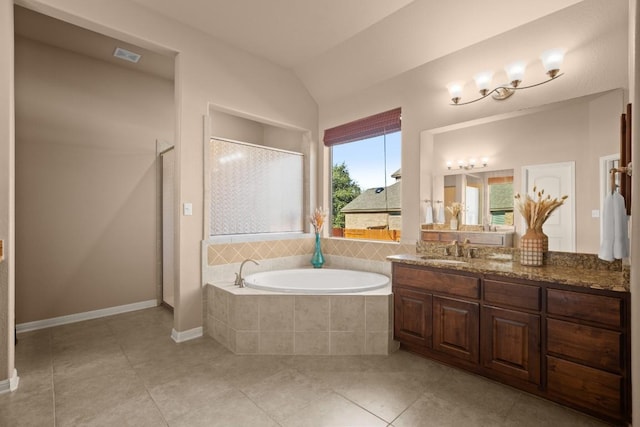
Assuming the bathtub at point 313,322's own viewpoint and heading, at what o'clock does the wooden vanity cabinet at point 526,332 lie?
The wooden vanity cabinet is roughly at 10 o'clock from the bathtub.

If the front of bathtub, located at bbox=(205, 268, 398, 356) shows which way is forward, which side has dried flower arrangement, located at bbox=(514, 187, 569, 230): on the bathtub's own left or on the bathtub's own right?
on the bathtub's own left

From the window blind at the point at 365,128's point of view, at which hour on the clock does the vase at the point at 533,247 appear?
The vase is roughly at 9 o'clock from the window blind.

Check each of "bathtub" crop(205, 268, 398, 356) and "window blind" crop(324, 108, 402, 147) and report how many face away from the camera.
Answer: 0

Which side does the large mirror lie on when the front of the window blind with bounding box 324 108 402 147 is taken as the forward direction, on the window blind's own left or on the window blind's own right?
on the window blind's own left

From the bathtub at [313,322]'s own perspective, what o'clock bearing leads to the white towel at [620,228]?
The white towel is roughly at 10 o'clock from the bathtub.

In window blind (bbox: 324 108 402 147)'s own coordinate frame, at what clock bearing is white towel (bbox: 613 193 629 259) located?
The white towel is roughly at 9 o'clock from the window blind.

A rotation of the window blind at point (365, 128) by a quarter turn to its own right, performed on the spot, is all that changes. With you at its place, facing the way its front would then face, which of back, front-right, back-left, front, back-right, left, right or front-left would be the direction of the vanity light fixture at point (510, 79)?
back

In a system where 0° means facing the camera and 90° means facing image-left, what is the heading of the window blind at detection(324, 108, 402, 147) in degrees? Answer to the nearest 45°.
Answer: approximately 45°

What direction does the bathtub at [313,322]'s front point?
toward the camera
